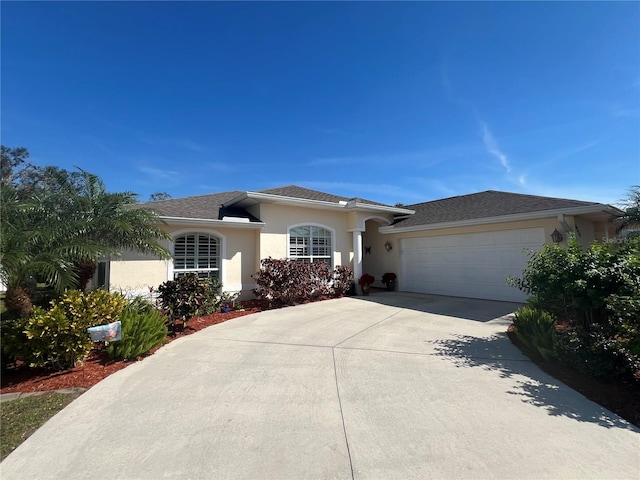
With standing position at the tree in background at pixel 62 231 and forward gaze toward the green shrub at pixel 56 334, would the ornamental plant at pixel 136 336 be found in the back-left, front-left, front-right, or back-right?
front-left

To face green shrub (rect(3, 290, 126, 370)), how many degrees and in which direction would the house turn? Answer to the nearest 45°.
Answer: approximately 45° to its right

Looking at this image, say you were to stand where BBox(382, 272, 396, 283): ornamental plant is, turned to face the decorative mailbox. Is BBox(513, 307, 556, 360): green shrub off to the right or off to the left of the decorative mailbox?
left

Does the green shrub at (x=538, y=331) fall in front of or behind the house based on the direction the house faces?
in front

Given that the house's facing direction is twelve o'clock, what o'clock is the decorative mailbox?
The decorative mailbox is roughly at 1 o'clock from the house.

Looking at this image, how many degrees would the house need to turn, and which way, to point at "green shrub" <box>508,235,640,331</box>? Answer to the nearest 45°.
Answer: approximately 45° to its left

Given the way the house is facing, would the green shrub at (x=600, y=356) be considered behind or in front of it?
in front

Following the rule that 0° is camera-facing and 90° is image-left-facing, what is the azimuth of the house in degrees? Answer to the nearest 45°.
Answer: approximately 0°

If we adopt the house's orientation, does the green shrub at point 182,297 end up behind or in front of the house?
in front

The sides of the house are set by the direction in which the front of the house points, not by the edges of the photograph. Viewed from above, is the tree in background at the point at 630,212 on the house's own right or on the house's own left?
on the house's own left

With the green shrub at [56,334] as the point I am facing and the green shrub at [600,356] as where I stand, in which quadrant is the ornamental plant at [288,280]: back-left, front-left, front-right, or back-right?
front-right

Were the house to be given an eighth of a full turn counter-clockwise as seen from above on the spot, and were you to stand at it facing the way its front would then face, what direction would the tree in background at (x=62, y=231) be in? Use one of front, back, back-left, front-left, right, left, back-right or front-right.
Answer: right
